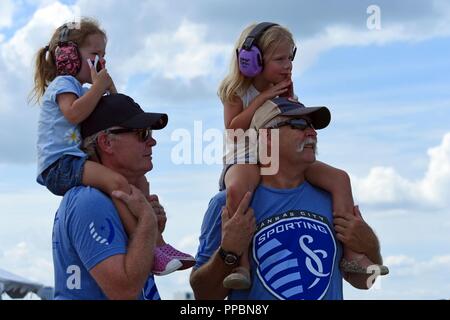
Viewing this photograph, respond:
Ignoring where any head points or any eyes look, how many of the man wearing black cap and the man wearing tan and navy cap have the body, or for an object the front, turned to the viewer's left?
0

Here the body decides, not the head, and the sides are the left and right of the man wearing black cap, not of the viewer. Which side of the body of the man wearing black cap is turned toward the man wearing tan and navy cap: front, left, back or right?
front

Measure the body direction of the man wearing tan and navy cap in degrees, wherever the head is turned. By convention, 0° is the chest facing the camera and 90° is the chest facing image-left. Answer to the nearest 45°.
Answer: approximately 315°

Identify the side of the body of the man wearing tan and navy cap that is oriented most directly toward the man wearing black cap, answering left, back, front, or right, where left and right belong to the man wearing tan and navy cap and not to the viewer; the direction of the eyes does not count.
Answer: right

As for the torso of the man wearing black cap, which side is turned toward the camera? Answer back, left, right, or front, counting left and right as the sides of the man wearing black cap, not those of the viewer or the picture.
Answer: right

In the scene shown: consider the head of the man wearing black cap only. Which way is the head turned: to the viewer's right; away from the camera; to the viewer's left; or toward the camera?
to the viewer's right
